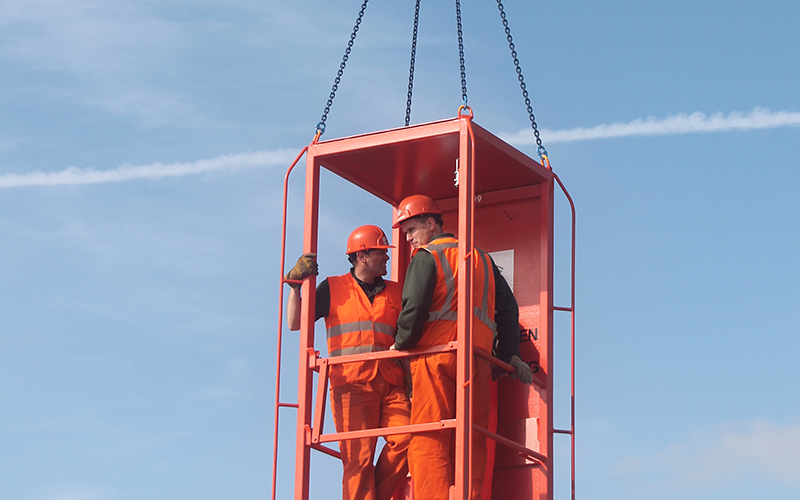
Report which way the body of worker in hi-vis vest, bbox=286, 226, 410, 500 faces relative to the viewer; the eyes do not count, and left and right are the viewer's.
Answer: facing the viewer and to the right of the viewer

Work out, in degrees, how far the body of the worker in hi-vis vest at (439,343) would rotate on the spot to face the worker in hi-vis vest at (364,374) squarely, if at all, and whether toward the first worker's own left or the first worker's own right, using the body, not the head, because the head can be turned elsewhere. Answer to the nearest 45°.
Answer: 0° — they already face them

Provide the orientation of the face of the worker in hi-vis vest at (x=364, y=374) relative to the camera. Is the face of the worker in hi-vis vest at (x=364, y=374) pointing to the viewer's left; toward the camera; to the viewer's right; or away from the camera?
to the viewer's right
